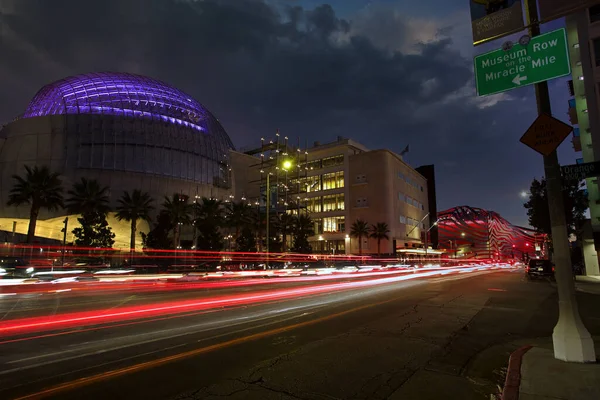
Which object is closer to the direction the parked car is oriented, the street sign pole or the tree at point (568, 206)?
the tree

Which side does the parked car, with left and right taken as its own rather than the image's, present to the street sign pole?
back

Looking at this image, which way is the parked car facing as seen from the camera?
away from the camera

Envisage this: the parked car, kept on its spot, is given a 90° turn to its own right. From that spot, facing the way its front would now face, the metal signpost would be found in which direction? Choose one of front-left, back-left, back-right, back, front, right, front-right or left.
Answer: right

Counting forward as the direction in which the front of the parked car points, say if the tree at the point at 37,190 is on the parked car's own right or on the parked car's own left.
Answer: on the parked car's own left
